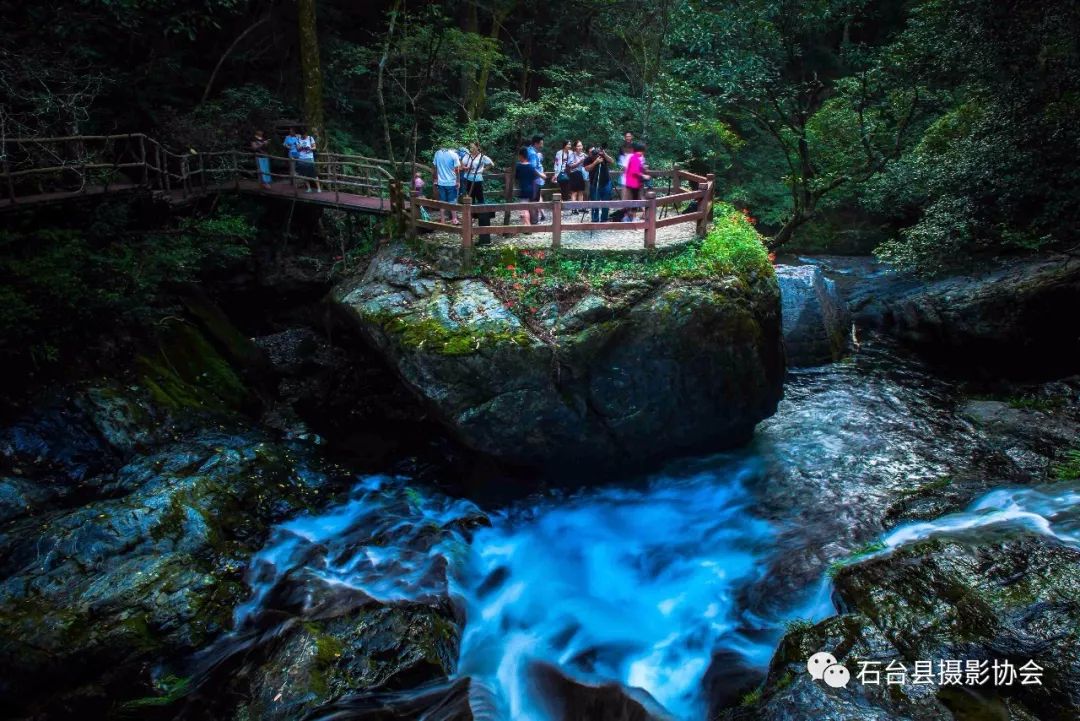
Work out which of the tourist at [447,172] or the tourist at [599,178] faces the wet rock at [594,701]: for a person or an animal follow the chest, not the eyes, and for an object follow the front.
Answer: the tourist at [599,178]

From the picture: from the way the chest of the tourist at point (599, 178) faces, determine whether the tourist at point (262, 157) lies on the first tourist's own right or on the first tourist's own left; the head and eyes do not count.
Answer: on the first tourist's own right

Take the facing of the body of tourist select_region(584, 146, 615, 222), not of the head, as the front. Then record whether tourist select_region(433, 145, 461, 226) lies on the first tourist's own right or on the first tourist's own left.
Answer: on the first tourist's own right

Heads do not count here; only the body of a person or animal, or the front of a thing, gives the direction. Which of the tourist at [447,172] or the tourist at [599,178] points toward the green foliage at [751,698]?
the tourist at [599,178]

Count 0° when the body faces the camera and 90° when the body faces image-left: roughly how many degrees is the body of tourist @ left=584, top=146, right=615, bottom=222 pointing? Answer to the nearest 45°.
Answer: approximately 0°

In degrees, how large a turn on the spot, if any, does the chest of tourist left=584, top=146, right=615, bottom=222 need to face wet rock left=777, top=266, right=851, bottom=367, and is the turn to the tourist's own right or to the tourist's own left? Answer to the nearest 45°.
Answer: approximately 90° to the tourist's own left

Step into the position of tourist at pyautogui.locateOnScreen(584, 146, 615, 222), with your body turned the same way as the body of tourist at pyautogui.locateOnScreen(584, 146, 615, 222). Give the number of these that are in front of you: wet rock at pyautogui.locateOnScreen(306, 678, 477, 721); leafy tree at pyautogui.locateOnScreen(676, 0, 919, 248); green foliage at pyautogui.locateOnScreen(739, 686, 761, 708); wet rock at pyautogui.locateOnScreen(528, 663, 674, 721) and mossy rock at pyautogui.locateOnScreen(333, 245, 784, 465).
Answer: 4
